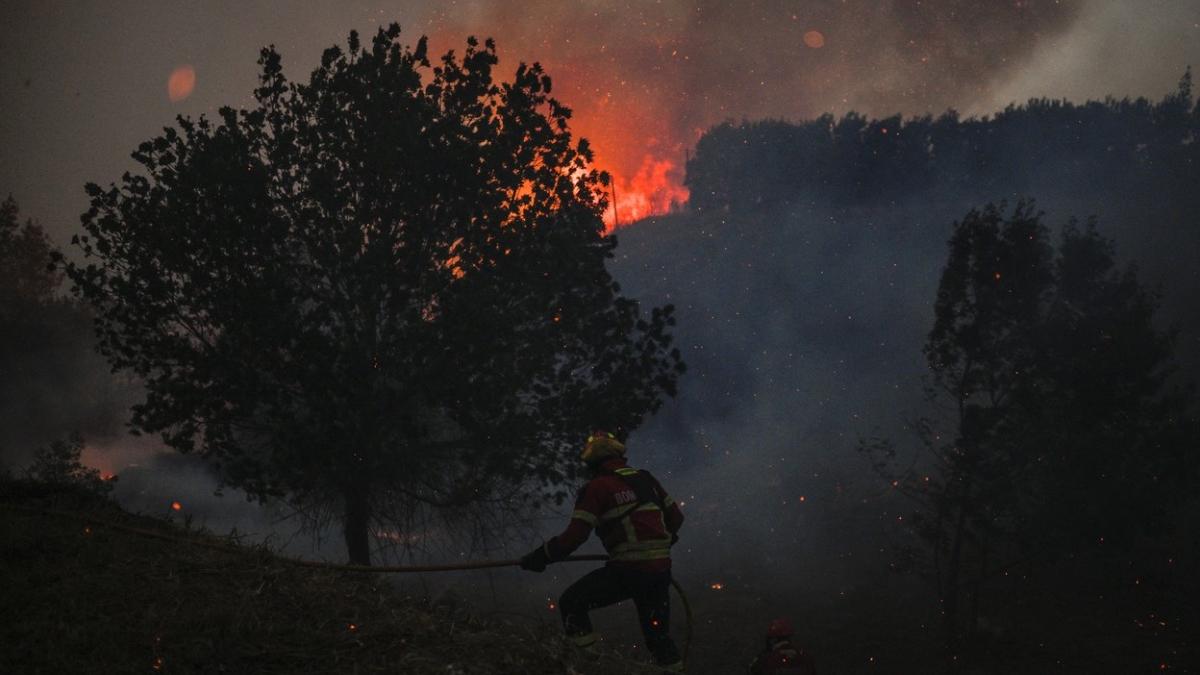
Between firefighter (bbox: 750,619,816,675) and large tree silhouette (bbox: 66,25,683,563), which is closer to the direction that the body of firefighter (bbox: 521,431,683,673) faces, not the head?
the large tree silhouette

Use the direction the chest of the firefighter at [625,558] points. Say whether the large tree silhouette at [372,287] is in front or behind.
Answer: in front

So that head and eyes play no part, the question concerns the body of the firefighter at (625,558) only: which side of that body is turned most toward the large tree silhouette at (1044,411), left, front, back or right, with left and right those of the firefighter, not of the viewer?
right

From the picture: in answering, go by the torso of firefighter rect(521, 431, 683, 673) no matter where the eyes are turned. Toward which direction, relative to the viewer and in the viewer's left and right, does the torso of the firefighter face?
facing away from the viewer and to the left of the viewer

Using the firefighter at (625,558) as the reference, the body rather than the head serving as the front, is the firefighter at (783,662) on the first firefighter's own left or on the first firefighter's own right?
on the first firefighter's own right

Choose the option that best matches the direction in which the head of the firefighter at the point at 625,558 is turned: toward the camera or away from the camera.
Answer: away from the camera
